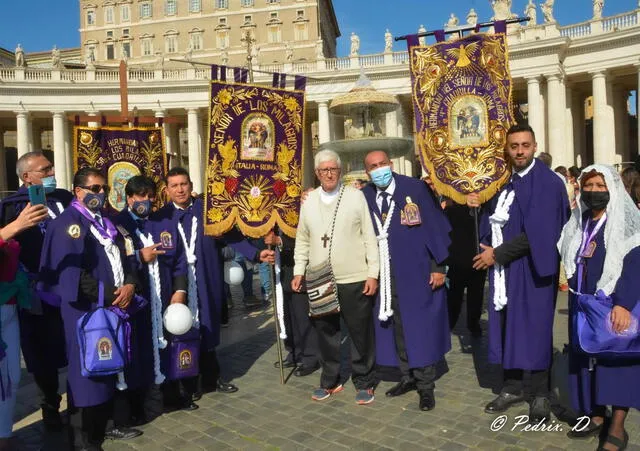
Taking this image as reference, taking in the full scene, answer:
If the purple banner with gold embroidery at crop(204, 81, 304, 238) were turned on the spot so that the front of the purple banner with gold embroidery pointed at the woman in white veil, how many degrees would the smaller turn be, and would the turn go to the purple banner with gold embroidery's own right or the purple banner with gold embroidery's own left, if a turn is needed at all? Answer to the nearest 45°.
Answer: approximately 45° to the purple banner with gold embroidery's own left

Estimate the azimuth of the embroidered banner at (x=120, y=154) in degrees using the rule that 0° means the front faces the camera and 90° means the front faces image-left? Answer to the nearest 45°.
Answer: approximately 0°

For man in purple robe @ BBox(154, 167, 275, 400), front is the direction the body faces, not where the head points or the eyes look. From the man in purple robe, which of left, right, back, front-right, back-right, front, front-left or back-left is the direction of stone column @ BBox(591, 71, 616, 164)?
back-left

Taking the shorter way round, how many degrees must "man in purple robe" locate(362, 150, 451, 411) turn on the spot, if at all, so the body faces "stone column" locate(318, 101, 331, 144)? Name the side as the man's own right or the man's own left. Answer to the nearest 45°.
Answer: approximately 135° to the man's own right

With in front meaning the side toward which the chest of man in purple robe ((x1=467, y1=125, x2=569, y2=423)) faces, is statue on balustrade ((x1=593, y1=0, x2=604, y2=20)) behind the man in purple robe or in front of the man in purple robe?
behind

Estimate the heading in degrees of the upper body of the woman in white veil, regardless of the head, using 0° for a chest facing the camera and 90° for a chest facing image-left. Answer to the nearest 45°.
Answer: approximately 45°

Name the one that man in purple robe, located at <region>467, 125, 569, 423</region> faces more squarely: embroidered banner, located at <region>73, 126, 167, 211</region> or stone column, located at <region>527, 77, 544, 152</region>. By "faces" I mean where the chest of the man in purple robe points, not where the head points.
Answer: the embroidered banner

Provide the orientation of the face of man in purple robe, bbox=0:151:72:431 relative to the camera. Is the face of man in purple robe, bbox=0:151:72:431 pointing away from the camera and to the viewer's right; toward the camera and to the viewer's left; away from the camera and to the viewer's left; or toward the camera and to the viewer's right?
toward the camera and to the viewer's right

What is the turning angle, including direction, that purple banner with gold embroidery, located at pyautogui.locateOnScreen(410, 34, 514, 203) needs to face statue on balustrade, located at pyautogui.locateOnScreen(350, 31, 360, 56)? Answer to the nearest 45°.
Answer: approximately 180°

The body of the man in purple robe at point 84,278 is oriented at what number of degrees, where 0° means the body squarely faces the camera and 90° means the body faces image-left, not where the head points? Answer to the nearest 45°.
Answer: approximately 315°

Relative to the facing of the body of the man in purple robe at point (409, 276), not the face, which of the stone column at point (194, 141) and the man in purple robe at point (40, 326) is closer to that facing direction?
the man in purple robe

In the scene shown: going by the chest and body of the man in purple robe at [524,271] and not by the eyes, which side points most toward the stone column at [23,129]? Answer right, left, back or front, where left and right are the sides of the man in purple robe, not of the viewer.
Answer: right
